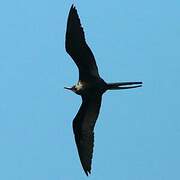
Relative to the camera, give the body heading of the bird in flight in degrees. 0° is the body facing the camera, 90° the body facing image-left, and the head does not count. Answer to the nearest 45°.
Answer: approximately 90°
